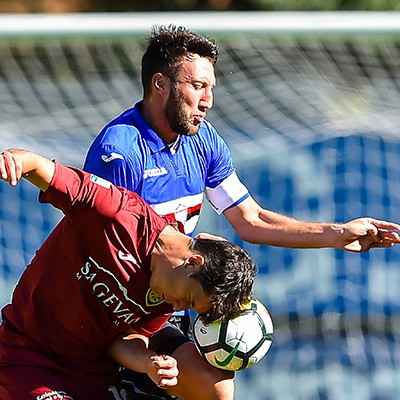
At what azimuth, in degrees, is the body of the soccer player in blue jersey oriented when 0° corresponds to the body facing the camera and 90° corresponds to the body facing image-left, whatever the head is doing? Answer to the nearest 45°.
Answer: approximately 315°
